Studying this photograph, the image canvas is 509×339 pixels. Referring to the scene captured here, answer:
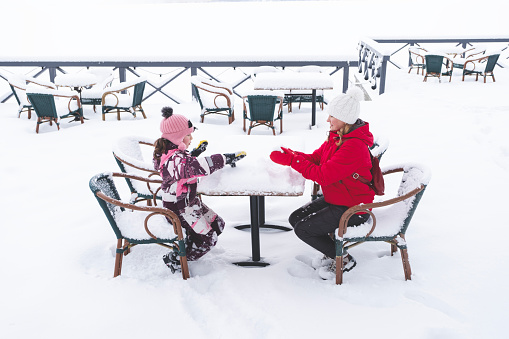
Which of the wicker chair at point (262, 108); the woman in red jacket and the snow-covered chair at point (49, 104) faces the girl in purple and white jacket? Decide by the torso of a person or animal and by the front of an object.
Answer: the woman in red jacket

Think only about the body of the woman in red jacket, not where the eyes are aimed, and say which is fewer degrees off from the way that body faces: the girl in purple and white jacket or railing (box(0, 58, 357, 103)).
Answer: the girl in purple and white jacket

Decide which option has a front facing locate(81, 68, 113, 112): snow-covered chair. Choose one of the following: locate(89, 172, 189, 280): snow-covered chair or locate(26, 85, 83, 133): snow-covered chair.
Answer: locate(26, 85, 83, 133): snow-covered chair

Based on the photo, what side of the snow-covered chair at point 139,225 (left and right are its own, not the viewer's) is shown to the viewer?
right

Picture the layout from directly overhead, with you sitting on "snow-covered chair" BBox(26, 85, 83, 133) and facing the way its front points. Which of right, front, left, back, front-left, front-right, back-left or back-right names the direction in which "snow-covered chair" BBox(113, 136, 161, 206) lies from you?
back-right

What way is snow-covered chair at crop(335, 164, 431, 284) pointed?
to the viewer's left

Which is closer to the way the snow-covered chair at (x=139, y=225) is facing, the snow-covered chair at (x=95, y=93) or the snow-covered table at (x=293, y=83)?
the snow-covered table

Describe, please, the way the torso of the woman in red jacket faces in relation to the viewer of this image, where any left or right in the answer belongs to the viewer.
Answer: facing to the left of the viewer

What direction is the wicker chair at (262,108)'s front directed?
away from the camera

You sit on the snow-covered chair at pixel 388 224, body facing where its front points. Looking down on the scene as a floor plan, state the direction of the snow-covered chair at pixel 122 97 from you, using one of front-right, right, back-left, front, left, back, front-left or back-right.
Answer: front-right

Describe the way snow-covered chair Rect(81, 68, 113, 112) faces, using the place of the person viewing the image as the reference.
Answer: facing the viewer and to the left of the viewer

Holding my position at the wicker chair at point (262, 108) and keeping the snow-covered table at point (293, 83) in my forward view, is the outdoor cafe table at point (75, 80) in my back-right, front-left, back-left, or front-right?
back-left

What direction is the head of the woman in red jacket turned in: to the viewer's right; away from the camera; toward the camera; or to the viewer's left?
to the viewer's left

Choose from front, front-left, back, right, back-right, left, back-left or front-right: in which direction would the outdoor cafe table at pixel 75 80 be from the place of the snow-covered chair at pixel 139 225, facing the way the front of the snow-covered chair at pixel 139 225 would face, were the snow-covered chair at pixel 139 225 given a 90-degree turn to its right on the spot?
back
